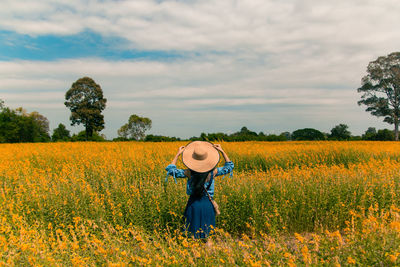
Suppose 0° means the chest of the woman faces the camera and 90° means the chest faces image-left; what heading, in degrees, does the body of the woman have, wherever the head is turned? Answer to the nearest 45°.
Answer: approximately 180°

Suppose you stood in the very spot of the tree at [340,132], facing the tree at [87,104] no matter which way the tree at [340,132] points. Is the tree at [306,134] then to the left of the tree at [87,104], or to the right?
right

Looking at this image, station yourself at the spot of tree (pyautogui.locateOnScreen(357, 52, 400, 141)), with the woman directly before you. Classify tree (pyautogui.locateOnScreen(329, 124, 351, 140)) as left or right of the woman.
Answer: right

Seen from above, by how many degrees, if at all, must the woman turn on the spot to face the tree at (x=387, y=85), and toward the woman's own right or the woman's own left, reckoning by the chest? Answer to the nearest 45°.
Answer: approximately 45° to the woman's own right

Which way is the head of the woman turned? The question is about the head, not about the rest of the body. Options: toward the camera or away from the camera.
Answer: away from the camera
